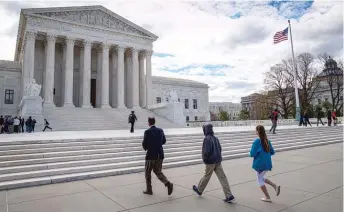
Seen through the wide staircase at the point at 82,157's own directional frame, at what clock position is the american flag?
The american flag is roughly at 9 o'clock from the wide staircase.

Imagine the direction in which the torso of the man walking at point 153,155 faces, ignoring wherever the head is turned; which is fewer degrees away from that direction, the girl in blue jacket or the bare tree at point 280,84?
the bare tree

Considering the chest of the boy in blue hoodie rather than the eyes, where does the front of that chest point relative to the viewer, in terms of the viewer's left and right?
facing away from the viewer and to the left of the viewer

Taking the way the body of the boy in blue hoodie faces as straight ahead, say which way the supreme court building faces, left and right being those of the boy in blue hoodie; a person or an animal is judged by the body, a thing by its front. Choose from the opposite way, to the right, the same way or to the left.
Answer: the opposite way

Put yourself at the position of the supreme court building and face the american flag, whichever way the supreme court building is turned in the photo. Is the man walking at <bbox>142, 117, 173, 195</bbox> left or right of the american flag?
right

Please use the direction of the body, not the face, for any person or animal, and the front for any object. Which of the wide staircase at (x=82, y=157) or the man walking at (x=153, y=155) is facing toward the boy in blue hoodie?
the wide staircase

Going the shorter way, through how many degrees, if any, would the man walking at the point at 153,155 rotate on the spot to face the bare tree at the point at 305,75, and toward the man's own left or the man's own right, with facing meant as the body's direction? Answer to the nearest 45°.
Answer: approximately 90° to the man's own right

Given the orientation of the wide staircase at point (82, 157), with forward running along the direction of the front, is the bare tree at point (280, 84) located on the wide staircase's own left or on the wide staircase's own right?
on the wide staircase's own left

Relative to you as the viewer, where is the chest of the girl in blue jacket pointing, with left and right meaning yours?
facing away from the viewer and to the left of the viewer

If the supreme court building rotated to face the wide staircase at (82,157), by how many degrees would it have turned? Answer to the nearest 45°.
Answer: approximately 45° to its right

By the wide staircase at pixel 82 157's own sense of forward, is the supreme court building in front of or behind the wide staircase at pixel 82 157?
behind

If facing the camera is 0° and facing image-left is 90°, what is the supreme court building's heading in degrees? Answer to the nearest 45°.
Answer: approximately 315°

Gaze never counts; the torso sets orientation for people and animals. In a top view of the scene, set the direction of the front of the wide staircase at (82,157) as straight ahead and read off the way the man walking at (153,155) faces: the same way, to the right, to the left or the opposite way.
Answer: the opposite way

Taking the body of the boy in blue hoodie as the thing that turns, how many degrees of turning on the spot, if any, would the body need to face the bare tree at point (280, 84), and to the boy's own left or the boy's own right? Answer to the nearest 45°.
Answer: approximately 45° to the boy's own right

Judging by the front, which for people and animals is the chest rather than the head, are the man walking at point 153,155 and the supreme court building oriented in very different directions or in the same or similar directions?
very different directions

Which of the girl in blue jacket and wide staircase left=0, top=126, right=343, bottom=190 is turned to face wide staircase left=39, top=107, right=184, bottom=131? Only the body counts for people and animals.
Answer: the girl in blue jacket
